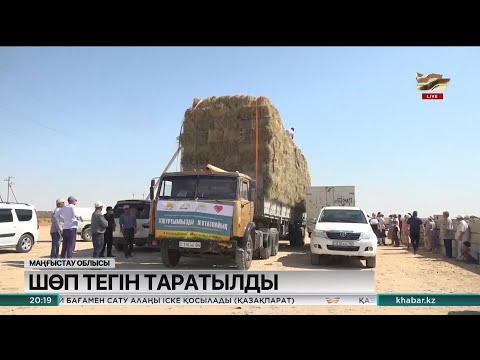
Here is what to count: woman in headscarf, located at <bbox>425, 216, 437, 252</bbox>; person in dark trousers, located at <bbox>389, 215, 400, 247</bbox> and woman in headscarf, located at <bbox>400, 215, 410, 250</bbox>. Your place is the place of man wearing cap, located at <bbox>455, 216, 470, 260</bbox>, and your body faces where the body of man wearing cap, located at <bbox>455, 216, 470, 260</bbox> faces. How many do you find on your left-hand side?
0

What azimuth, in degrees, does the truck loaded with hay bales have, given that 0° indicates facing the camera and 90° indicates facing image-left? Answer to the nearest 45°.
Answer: approximately 45°

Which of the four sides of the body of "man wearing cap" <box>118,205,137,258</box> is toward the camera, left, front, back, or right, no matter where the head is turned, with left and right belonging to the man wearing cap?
front

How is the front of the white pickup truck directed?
toward the camera

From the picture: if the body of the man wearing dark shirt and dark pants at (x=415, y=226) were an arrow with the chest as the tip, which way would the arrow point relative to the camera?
away from the camera
